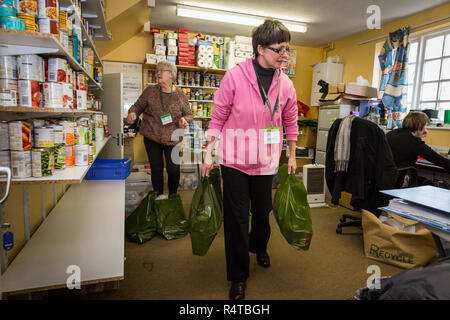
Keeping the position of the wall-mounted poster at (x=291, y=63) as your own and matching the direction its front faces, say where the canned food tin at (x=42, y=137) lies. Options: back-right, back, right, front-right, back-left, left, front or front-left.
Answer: front

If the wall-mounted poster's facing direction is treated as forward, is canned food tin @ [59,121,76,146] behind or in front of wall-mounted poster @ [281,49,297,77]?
in front

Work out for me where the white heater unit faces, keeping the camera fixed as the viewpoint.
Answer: facing the viewer

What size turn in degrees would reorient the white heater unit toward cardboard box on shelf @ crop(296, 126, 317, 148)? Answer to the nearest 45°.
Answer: approximately 180°

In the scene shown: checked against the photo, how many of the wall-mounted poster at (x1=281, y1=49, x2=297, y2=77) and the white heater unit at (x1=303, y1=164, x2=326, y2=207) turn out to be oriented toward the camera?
2

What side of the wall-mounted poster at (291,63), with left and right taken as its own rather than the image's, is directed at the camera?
front

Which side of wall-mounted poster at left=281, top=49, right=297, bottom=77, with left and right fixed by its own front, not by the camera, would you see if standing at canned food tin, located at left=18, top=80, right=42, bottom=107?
front

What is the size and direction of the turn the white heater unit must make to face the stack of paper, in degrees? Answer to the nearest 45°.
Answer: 0° — it already faces it
